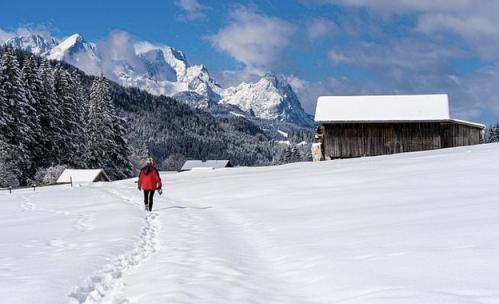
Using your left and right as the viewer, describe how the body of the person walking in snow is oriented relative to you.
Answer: facing away from the viewer

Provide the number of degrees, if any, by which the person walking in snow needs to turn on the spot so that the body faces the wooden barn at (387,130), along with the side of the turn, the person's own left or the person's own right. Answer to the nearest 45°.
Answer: approximately 45° to the person's own right
